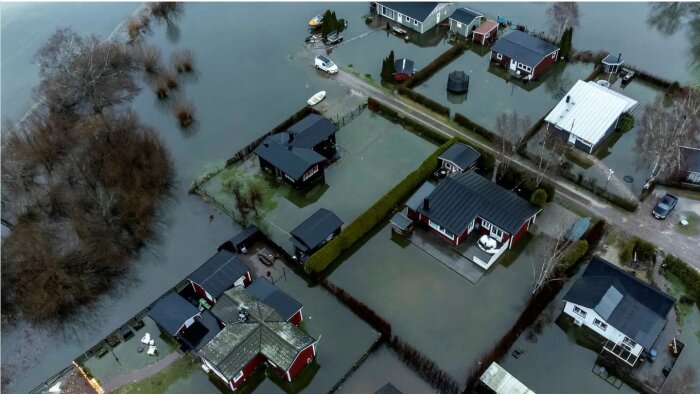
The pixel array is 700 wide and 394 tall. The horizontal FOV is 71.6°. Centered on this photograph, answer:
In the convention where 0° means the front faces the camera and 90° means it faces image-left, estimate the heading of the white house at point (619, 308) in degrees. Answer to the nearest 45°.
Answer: approximately 45°

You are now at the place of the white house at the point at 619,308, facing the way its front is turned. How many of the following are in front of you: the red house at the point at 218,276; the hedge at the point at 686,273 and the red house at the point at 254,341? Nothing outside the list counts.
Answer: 2

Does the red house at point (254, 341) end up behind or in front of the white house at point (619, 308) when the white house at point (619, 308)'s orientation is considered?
in front

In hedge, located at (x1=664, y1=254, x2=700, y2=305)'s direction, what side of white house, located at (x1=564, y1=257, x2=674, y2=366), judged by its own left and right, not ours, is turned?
back

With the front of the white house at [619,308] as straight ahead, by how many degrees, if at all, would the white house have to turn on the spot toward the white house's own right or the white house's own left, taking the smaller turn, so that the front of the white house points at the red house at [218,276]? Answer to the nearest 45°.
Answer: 0° — it already faces it

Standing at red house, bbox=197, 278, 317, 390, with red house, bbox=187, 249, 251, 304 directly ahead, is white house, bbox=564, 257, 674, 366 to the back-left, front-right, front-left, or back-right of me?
back-right

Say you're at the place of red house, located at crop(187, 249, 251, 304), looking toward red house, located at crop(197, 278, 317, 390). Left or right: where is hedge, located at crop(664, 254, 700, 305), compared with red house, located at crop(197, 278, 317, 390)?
left

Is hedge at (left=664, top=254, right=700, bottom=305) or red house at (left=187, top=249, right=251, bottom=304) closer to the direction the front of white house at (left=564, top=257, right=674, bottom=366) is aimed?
the red house
